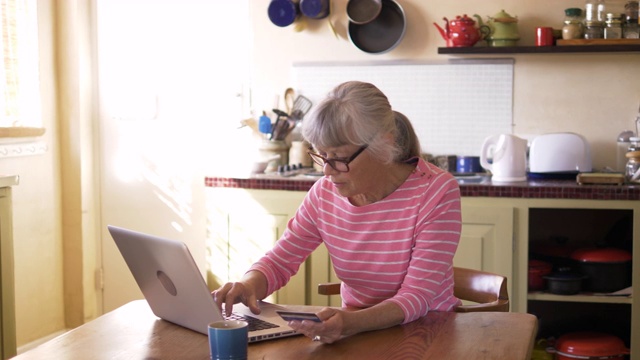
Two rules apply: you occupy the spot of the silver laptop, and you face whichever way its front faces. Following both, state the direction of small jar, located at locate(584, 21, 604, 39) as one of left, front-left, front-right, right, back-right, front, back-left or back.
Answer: front

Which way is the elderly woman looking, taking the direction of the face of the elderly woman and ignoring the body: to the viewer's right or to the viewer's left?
to the viewer's left

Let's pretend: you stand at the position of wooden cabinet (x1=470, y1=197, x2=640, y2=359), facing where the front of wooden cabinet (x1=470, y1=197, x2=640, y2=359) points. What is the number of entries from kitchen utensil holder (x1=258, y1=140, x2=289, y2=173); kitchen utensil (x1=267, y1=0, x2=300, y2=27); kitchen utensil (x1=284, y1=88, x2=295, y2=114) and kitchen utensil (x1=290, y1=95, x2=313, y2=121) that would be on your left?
0

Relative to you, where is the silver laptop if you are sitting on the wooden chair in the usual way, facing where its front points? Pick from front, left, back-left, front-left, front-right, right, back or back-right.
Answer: front

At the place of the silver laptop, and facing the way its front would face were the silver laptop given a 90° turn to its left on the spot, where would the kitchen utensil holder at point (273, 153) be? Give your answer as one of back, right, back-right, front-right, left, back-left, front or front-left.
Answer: front-right

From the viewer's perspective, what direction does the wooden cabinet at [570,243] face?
toward the camera

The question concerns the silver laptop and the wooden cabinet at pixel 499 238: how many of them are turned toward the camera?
1

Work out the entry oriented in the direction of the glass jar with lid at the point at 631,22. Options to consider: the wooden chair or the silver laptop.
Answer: the silver laptop

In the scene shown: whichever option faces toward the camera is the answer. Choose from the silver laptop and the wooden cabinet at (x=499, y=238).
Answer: the wooden cabinet

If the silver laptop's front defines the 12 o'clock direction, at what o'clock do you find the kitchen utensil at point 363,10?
The kitchen utensil is roughly at 11 o'clock from the silver laptop.

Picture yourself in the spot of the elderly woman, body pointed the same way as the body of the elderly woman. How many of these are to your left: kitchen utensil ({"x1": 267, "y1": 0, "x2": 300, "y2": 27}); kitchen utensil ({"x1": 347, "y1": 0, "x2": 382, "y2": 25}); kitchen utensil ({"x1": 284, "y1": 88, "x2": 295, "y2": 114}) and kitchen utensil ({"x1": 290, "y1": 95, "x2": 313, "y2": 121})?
0

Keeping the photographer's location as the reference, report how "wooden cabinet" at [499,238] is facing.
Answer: facing the viewer

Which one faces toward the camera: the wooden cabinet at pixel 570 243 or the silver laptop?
the wooden cabinet

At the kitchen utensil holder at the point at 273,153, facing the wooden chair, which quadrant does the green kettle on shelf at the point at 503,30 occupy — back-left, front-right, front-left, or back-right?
front-left

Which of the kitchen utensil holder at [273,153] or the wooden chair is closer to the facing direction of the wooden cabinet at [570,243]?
the wooden chair

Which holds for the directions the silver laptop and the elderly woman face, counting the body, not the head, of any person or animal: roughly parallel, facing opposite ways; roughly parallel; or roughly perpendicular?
roughly parallel, facing opposite ways

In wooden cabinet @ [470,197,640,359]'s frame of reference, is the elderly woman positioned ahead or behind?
ahead
